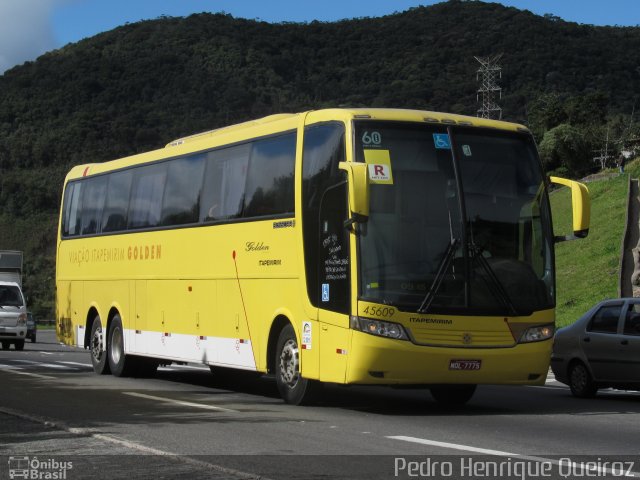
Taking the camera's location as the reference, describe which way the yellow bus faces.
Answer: facing the viewer and to the right of the viewer

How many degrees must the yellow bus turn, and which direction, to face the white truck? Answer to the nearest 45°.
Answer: approximately 180°
